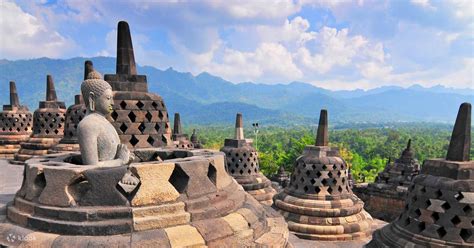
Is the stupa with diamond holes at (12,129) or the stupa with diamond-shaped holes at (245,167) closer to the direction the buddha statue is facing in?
the stupa with diamond-shaped holes

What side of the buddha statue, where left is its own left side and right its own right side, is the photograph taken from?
right

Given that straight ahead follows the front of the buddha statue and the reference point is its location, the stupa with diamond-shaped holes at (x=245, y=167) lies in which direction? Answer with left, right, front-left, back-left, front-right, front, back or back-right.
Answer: front-left

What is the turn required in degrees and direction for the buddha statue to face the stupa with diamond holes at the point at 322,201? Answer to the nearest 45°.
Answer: approximately 45° to its left

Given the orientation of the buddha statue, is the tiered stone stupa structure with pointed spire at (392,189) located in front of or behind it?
in front

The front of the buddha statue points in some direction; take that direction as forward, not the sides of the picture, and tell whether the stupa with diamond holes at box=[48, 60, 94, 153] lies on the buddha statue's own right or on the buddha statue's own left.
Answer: on the buddha statue's own left
